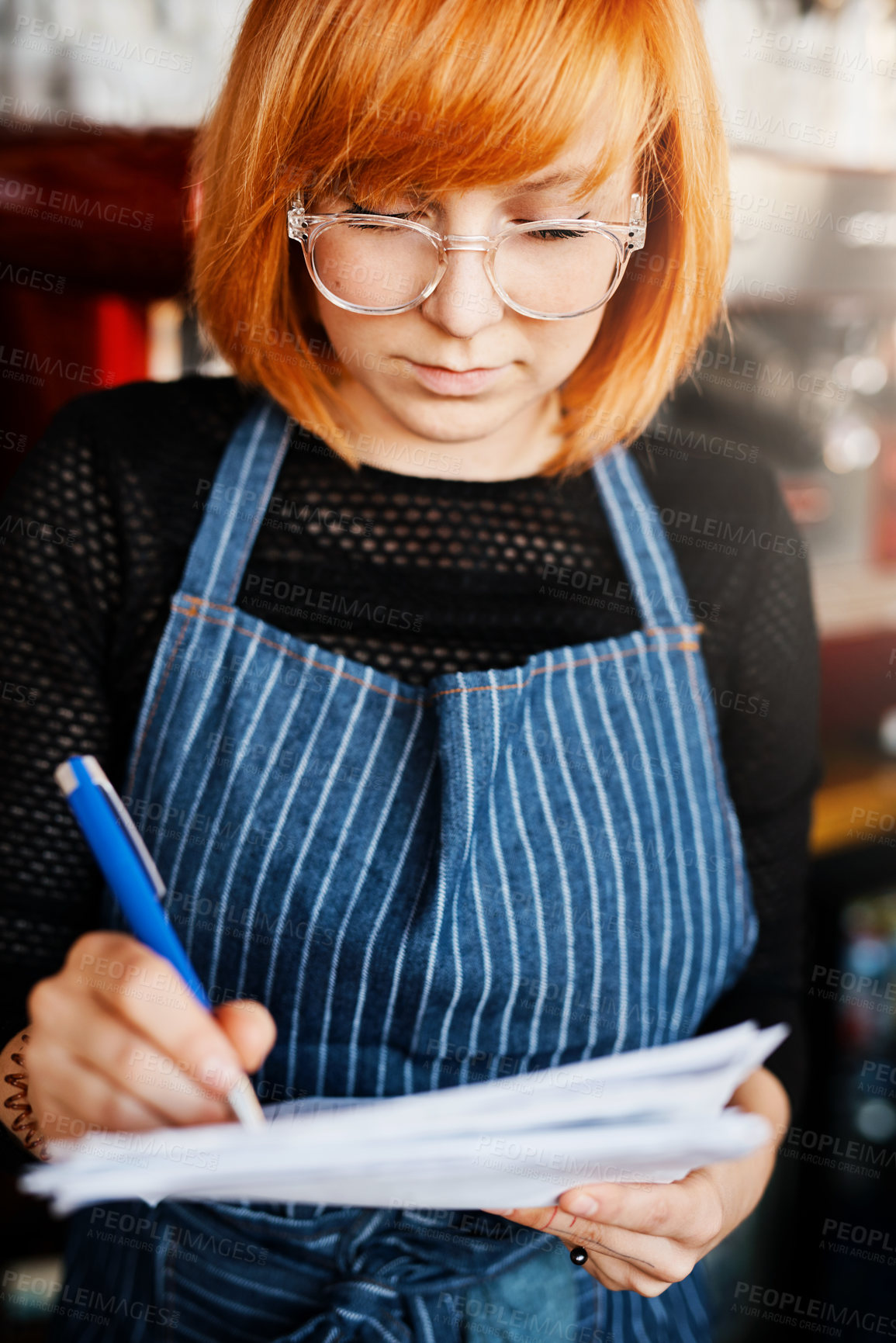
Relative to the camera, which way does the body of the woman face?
toward the camera
